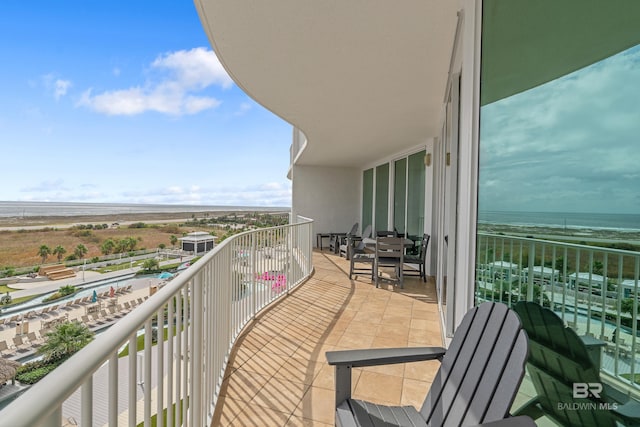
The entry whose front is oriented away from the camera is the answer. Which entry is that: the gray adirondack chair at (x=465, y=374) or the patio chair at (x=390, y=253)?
the patio chair

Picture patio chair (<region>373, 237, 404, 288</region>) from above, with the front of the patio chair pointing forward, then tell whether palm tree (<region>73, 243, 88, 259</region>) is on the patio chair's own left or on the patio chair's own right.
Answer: on the patio chair's own left

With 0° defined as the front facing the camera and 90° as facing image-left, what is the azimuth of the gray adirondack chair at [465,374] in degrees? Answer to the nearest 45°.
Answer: approximately 45°

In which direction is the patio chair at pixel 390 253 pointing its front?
away from the camera

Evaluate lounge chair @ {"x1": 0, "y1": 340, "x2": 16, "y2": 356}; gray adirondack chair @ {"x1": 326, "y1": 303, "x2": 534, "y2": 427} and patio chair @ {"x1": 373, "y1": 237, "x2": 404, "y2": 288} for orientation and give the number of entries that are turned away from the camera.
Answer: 1

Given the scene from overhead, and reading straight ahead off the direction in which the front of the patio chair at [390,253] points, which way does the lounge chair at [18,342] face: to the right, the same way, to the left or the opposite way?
to the right

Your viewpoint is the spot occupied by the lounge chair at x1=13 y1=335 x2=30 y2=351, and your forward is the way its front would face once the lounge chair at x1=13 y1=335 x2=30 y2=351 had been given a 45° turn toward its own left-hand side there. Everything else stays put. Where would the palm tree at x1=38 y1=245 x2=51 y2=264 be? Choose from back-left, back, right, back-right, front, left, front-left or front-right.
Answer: left
